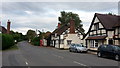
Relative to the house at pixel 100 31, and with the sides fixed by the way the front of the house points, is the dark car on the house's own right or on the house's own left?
on the house's own left

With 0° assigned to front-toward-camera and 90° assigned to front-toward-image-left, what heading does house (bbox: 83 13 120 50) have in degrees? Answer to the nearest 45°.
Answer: approximately 45°
